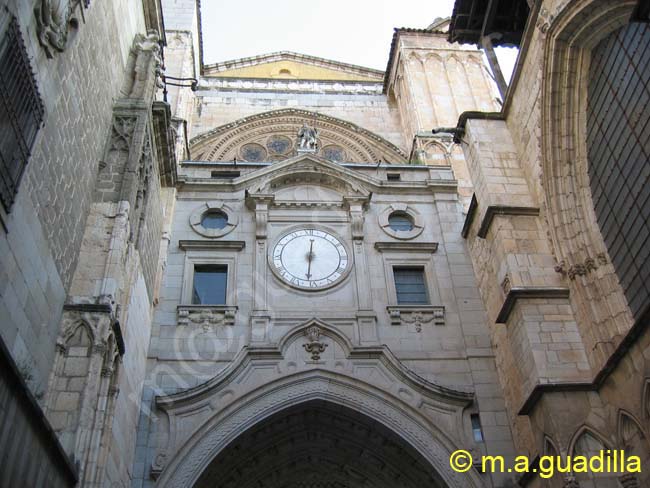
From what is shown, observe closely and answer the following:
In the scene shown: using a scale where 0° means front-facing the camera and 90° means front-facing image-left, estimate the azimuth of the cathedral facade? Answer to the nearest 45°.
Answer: approximately 0°
